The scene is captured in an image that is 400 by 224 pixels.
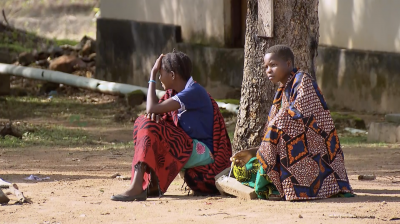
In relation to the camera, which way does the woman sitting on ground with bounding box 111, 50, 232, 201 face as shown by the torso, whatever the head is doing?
to the viewer's left

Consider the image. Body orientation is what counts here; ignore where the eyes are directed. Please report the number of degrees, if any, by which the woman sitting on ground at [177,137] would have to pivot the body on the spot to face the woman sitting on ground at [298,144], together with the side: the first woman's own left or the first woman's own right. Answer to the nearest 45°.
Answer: approximately 135° to the first woman's own left

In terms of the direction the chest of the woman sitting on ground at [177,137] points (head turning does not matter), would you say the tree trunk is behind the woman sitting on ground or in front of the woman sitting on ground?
behind

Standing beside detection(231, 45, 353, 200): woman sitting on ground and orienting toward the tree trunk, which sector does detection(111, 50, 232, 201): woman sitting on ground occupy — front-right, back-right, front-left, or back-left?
front-left

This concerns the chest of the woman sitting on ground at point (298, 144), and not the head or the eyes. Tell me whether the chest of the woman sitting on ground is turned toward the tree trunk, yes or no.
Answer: no

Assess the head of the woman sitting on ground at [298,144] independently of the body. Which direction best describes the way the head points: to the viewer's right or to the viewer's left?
to the viewer's left

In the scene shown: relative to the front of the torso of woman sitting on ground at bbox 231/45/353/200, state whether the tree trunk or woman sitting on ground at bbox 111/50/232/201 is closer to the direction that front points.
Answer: the woman sitting on ground

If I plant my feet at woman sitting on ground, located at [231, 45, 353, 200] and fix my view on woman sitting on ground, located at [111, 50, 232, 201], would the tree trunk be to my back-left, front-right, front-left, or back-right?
front-right
